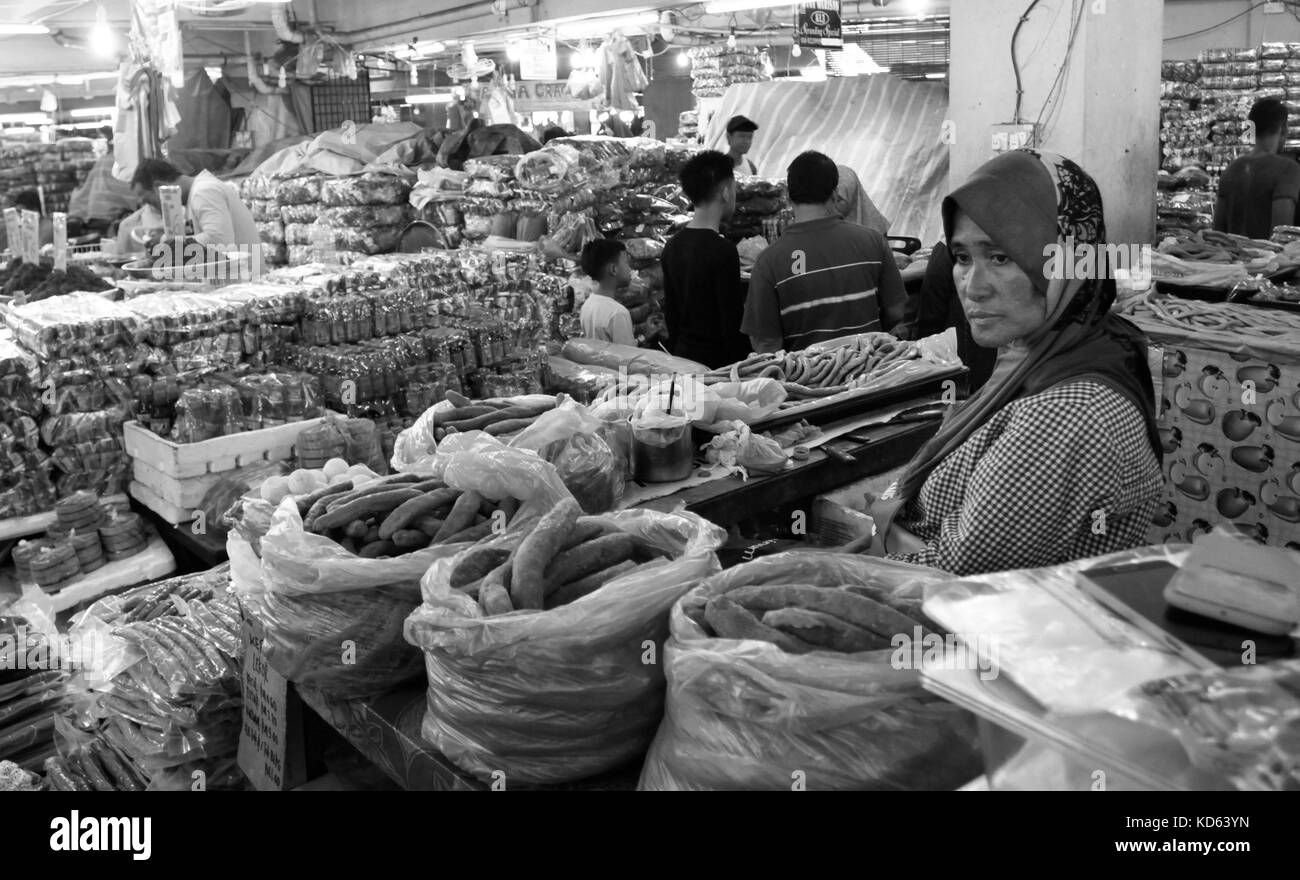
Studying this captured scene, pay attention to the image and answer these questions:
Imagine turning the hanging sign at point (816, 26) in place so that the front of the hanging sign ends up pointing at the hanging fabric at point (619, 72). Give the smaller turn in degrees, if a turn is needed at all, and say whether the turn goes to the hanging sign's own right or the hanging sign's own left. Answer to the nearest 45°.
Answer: approximately 135° to the hanging sign's own right

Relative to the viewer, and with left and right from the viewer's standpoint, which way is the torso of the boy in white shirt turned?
facing away from the viewer and to the right of the viewer

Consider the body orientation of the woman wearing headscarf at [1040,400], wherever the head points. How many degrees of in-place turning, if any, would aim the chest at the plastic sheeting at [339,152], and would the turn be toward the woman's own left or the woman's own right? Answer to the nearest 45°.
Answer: approximately 90° to the woman's own right

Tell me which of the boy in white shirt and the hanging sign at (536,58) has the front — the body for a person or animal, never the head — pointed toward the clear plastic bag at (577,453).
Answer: the hanging sign

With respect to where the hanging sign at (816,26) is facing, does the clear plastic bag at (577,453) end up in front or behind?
in front

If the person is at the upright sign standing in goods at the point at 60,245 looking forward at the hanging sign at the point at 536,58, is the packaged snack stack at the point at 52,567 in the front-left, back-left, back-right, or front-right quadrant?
back-right

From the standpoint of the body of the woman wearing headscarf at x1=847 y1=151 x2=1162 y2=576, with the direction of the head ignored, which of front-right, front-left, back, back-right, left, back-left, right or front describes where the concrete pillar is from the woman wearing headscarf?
back-right

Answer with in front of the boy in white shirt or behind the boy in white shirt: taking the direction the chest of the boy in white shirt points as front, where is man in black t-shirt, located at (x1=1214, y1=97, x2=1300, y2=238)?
in front

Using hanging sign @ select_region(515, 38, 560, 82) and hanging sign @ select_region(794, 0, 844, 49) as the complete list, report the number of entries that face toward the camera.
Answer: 2

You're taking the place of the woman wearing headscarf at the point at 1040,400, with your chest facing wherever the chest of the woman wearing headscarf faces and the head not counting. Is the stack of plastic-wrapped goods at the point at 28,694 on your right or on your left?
on your right

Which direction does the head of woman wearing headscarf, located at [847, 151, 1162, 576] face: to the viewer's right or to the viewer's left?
to the viewer's left

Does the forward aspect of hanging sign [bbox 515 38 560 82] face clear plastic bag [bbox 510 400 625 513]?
yes
